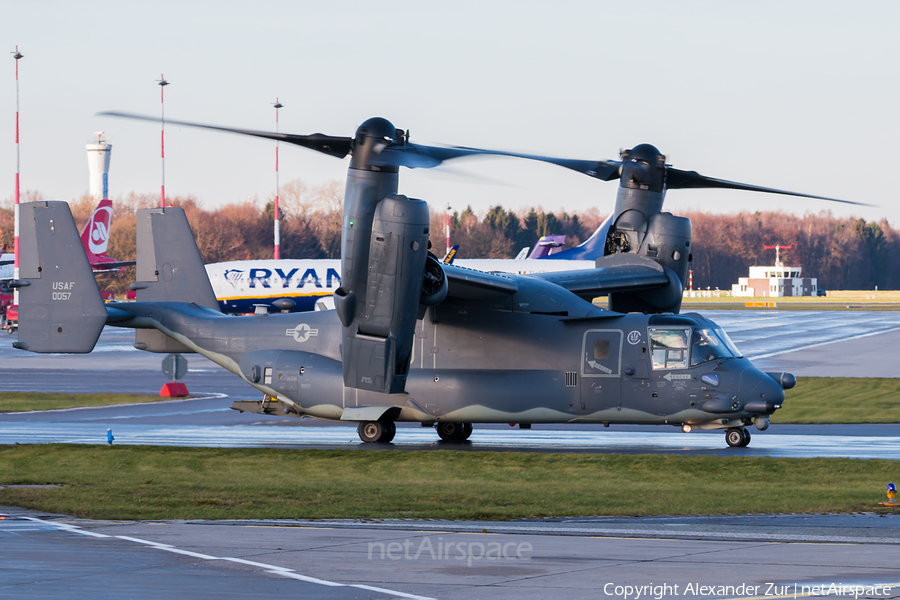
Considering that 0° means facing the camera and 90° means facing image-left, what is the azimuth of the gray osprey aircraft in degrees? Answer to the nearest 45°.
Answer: approximately 315°
